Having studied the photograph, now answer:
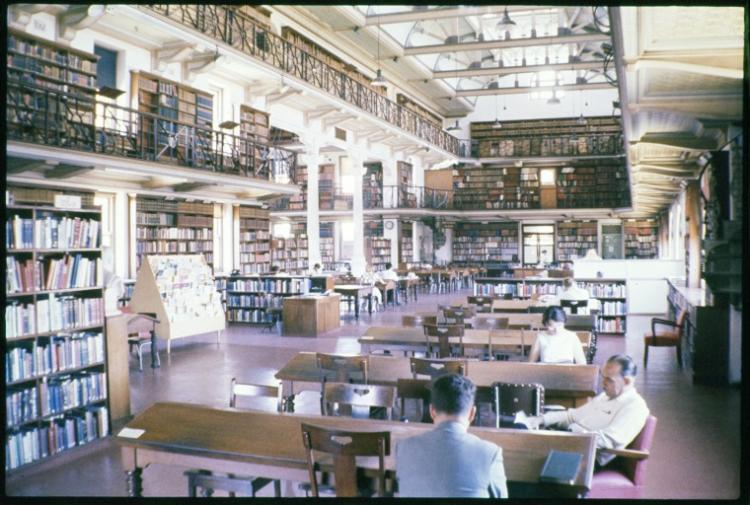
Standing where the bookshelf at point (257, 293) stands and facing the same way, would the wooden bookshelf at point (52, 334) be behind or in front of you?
in front

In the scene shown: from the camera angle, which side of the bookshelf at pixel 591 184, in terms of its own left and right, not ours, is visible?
front

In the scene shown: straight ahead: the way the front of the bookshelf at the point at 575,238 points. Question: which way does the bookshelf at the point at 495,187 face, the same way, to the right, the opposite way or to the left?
the same way

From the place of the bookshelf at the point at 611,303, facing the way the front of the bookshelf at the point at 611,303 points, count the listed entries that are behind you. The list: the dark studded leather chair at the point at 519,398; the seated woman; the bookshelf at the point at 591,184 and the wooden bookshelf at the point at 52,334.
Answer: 1

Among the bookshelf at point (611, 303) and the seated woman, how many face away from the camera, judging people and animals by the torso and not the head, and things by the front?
0

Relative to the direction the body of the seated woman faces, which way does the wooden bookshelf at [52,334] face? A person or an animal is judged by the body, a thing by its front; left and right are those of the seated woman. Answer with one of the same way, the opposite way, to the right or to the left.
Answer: to the left

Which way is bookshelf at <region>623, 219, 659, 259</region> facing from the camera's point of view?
toward the camera

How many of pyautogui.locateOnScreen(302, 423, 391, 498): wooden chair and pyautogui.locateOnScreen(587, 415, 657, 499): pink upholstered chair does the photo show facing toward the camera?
0

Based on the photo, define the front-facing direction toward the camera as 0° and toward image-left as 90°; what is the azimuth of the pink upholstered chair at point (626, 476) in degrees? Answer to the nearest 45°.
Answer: approximately 90°

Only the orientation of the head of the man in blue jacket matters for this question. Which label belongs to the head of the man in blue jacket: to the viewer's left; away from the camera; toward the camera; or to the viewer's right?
away from the camera

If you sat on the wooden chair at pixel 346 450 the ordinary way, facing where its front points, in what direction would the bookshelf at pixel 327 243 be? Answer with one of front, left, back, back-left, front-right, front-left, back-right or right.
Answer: front

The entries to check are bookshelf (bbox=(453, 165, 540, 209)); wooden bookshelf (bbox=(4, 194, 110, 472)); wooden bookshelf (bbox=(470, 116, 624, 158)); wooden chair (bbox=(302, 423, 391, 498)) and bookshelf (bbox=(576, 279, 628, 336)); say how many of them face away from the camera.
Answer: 1

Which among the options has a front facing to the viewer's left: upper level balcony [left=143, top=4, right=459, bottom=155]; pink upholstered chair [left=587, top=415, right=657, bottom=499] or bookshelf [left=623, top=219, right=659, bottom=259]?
the pink upholstered chair

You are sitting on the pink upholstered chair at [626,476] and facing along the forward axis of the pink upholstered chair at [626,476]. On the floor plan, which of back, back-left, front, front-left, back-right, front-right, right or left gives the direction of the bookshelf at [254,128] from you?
front-right

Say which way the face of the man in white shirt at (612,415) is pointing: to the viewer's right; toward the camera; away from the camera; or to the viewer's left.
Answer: to the viewer's left

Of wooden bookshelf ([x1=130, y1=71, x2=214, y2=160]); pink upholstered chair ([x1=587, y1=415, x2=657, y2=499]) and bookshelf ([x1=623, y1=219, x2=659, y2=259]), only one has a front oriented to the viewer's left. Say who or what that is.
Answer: the pink upholstered chair

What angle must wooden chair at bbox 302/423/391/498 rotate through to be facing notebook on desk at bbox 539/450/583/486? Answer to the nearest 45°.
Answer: approximately 90° to its right

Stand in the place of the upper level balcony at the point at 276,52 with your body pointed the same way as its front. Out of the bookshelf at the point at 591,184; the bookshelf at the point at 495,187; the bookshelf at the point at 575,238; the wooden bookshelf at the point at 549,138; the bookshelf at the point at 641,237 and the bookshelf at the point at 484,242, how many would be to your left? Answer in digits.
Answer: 6

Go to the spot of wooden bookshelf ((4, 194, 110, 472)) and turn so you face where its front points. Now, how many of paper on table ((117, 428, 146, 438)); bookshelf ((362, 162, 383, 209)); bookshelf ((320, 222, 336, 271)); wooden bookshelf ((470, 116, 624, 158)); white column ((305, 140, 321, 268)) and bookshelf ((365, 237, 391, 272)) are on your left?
5
